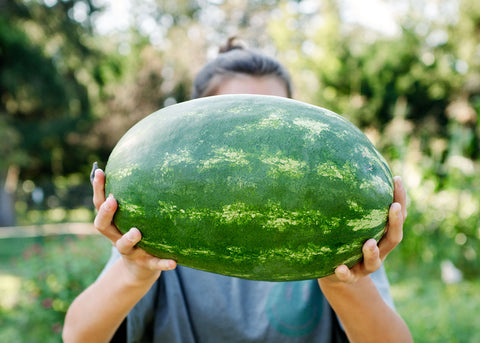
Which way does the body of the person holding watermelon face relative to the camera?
toward the camera
